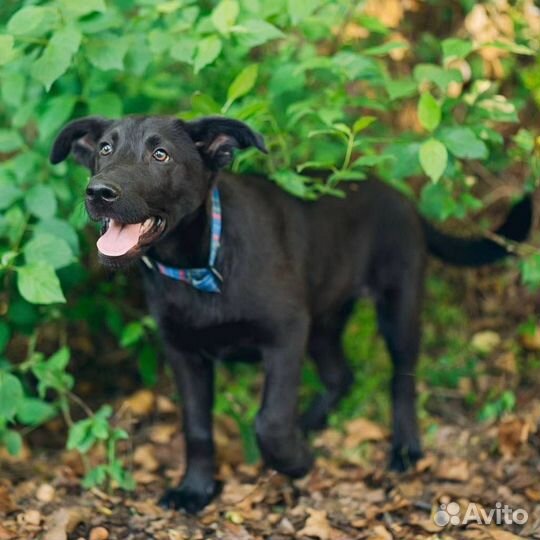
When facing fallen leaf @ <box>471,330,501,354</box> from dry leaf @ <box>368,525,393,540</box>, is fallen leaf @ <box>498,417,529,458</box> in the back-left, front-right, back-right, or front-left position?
front-right

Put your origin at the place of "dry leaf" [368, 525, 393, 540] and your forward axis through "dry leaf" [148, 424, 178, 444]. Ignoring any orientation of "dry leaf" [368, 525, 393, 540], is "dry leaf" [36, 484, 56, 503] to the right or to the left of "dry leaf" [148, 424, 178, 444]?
left

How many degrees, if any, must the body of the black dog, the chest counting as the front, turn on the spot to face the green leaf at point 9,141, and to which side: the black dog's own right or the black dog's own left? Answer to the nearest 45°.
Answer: approximately 90° to the black dog's own right

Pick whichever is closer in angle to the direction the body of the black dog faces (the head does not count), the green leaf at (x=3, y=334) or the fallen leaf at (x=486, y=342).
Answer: the green leaf

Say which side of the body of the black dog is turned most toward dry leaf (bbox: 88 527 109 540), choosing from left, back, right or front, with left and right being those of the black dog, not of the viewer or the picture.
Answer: front

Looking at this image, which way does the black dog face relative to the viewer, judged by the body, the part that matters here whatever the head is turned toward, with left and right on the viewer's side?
facing the viewer and to the left of the viewer

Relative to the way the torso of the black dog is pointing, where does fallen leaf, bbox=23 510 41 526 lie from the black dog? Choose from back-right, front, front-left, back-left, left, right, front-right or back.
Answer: front

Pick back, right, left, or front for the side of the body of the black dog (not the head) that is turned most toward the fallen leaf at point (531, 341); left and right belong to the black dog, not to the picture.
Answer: back

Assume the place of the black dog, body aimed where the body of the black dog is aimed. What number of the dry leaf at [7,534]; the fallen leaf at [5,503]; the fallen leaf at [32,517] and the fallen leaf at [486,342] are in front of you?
3

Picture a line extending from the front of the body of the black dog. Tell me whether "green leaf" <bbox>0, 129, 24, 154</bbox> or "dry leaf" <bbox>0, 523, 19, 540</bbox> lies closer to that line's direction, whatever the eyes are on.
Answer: the dry leaf

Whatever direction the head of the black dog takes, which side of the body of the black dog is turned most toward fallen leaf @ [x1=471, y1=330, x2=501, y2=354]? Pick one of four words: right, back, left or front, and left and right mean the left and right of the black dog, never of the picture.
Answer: back

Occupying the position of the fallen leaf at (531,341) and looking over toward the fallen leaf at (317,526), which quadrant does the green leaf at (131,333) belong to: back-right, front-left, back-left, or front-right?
front-right
